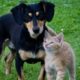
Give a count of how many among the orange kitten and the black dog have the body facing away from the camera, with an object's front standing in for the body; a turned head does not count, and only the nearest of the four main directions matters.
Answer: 0

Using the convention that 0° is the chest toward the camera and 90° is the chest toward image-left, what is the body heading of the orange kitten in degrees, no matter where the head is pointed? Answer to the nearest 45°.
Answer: approximately 45°

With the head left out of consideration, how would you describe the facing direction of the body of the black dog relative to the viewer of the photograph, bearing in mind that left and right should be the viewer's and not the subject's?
facing the viewer and to the right of the viewer

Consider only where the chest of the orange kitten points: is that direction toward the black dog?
no
